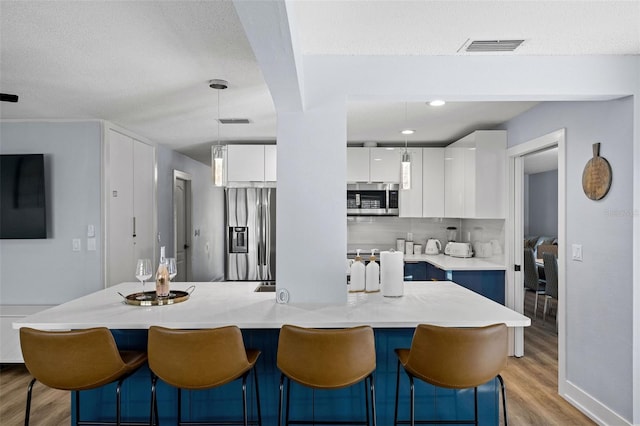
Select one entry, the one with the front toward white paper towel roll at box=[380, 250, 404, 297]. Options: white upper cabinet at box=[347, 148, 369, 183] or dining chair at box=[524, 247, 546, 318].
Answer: the white upper cabinet

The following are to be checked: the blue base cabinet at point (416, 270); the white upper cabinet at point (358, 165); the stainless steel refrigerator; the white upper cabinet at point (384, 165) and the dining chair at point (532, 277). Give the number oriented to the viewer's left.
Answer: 0

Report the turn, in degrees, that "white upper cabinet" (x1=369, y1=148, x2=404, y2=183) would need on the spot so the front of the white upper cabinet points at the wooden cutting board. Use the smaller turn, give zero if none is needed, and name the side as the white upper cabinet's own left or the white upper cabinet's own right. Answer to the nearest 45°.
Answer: approximately 45° to the white upper cabinet's own left

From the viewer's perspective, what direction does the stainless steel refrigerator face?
toward the camera

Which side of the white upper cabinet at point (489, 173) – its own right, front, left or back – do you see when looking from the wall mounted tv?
front

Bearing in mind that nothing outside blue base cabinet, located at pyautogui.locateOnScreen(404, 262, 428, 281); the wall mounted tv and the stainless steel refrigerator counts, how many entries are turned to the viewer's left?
0

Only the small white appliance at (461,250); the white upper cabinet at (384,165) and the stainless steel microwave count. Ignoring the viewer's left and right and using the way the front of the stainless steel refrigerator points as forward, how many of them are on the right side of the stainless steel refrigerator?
0

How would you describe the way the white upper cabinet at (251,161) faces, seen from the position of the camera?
facing the viewer

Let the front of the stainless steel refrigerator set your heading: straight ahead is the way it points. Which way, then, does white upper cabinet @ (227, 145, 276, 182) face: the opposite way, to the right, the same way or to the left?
the same way

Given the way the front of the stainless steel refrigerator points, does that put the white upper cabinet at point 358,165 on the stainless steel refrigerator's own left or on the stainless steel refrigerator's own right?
on the stainless steel refrigerator's own left

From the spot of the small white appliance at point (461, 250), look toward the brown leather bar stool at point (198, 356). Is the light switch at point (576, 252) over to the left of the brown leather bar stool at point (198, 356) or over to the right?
left
